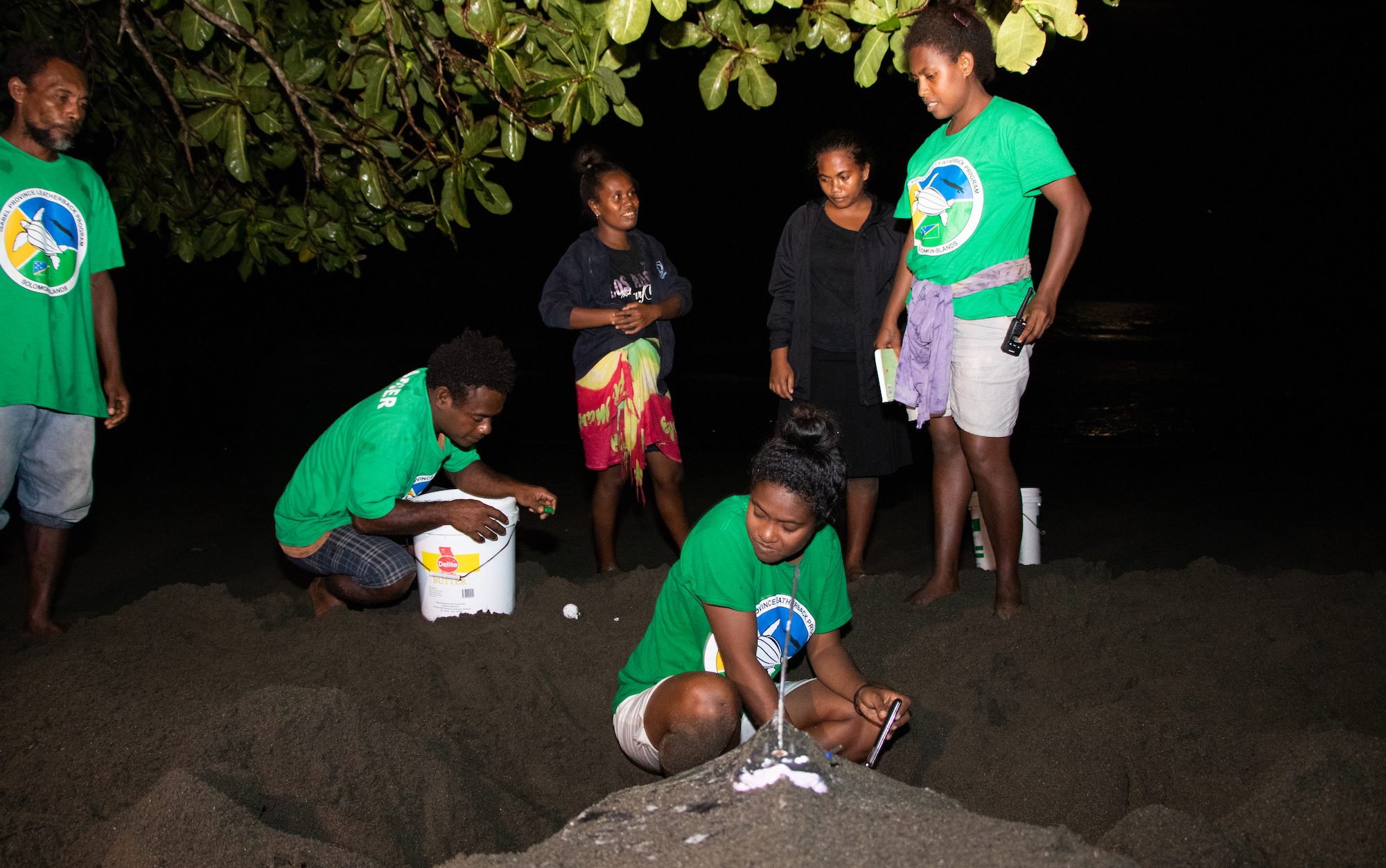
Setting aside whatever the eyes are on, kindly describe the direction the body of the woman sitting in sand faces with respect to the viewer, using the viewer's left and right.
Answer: facing the viewer and to the right of the viewer

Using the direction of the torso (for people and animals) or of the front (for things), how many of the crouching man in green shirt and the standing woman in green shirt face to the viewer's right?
1

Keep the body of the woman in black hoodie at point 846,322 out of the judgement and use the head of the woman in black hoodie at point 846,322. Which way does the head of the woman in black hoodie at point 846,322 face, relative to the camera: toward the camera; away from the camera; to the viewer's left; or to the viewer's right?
toward the camera

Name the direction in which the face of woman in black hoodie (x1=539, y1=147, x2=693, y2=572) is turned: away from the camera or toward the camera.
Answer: toward the camera

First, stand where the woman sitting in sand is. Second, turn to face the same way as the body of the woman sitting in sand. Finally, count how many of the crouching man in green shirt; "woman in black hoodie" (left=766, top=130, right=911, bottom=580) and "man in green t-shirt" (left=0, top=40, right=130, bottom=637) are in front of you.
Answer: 0

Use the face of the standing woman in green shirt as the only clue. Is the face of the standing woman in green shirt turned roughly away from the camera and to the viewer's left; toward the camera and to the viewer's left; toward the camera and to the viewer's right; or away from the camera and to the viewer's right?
toward the camera and to the viewer's left

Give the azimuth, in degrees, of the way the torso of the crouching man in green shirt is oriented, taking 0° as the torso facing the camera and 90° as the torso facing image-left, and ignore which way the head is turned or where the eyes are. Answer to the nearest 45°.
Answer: approximately 270°

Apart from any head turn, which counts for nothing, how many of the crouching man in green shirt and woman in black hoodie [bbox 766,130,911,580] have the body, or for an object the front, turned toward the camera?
1

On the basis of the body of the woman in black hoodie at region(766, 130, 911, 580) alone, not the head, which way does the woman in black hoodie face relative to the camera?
toward the camera

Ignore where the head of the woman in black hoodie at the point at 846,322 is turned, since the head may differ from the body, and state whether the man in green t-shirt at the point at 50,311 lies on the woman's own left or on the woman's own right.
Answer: on the woman's own right

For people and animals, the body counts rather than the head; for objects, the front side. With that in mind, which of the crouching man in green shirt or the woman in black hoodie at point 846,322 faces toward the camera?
the woman in black hoodie

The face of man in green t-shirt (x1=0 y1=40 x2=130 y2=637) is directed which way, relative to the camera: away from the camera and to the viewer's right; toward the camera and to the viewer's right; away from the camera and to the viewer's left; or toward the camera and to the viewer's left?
toward the camera and to the viewer's right
